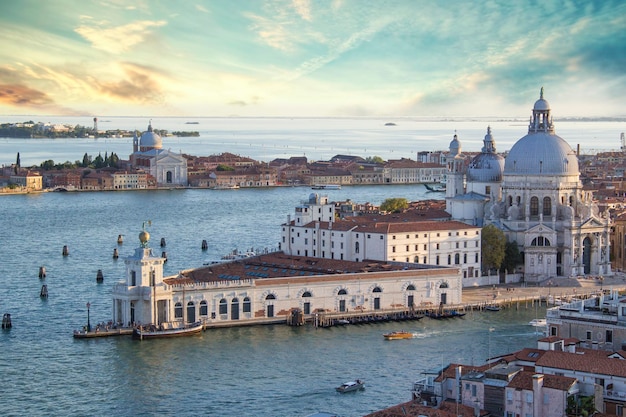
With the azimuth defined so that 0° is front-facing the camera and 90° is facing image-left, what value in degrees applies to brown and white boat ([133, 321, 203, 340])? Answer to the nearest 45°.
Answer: approximately 270°

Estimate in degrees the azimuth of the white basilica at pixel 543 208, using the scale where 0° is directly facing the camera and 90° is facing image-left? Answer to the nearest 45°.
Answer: approximately 315°

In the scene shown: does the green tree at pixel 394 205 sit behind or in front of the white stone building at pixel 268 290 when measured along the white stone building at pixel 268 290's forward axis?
behind

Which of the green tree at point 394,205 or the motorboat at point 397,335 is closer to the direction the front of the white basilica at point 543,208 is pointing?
the motorboat

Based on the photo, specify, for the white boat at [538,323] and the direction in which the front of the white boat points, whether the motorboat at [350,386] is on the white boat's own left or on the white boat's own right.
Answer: on the white boat's own left

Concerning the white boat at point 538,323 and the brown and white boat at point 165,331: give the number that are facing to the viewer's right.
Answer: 1

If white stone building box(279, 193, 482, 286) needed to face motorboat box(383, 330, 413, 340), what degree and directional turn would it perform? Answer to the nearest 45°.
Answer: approximately 45° to its right

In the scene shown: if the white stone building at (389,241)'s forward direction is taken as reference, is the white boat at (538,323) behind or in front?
in front

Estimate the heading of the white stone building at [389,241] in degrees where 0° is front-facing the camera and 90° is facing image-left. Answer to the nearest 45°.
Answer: approximately 315°

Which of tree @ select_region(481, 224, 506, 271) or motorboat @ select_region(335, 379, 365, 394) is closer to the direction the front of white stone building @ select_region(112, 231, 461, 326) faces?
the motorboat

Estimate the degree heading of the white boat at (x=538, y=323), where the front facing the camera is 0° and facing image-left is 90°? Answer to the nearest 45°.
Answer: approximately 90°
